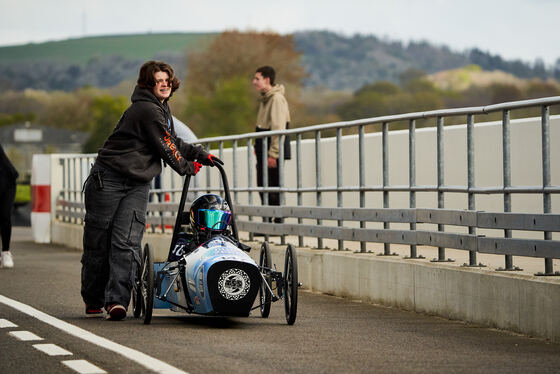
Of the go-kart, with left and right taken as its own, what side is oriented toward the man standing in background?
back

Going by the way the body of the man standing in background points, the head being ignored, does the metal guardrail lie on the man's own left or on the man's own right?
on the man's own left

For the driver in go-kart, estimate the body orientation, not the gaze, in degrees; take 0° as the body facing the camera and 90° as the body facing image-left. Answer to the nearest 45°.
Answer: approximately 315°

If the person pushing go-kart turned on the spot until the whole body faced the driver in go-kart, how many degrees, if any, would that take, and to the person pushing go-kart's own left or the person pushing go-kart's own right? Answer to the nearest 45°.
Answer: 0° — they already face them

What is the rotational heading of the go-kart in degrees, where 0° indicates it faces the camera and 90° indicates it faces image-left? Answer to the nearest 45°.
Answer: approximately 0°

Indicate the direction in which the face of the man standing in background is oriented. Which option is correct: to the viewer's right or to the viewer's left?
to the viewer's left

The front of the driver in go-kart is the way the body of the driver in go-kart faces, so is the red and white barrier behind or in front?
behind
